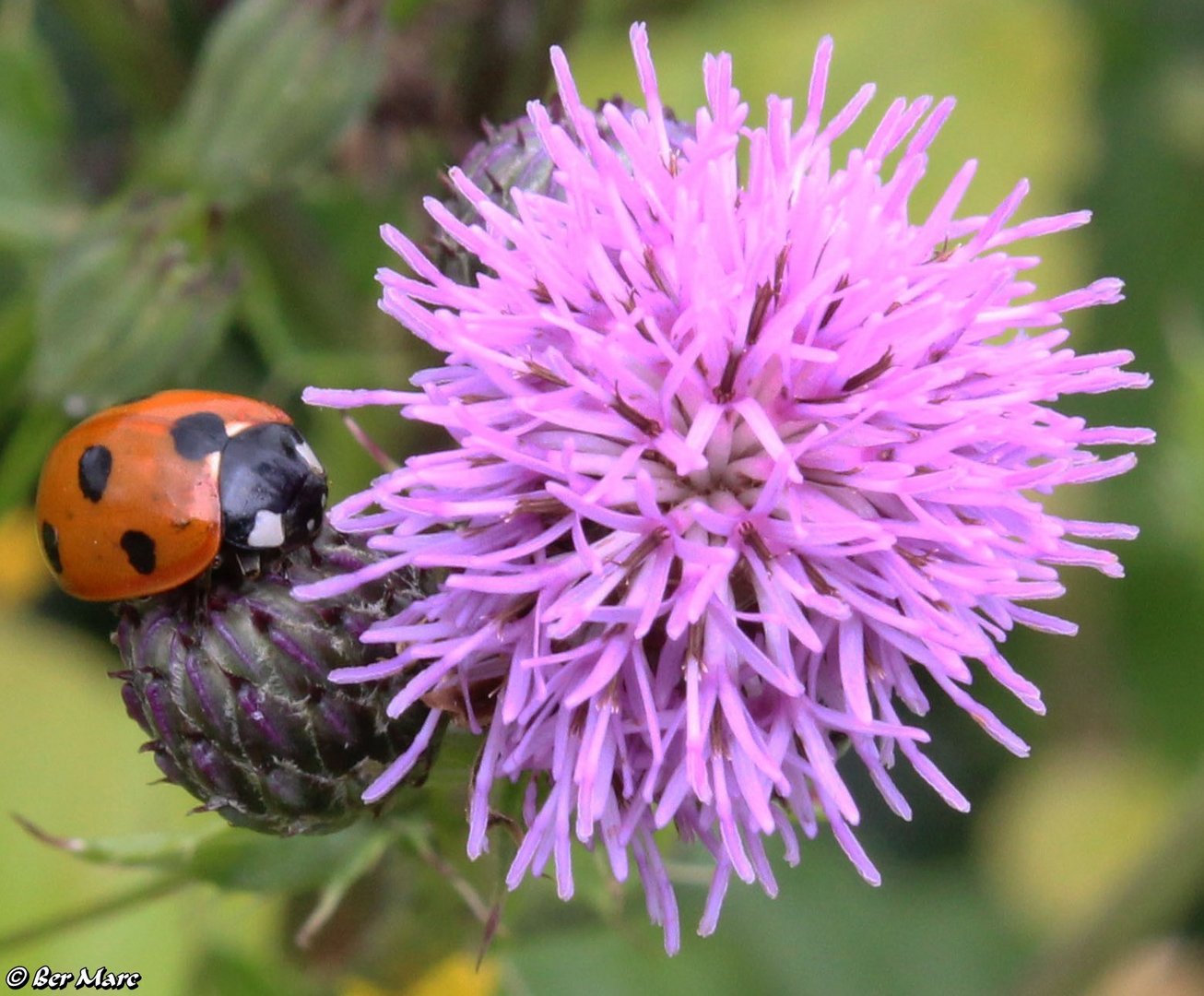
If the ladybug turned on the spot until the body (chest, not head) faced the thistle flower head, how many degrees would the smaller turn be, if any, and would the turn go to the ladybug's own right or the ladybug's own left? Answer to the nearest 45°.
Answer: approximately 45° to the ladybug's own right

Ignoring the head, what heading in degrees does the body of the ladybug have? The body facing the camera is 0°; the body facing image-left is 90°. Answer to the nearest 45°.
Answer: approximately 270°

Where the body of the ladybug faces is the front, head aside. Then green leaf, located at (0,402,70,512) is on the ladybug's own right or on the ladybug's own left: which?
on the ladybug's own left

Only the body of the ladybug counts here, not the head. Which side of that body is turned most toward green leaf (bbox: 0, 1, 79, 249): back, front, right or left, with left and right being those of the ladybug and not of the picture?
left

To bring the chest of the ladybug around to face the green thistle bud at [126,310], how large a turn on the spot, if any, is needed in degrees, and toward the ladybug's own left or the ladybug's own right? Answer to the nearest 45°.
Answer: approximately 90° to the ladybug's own left
